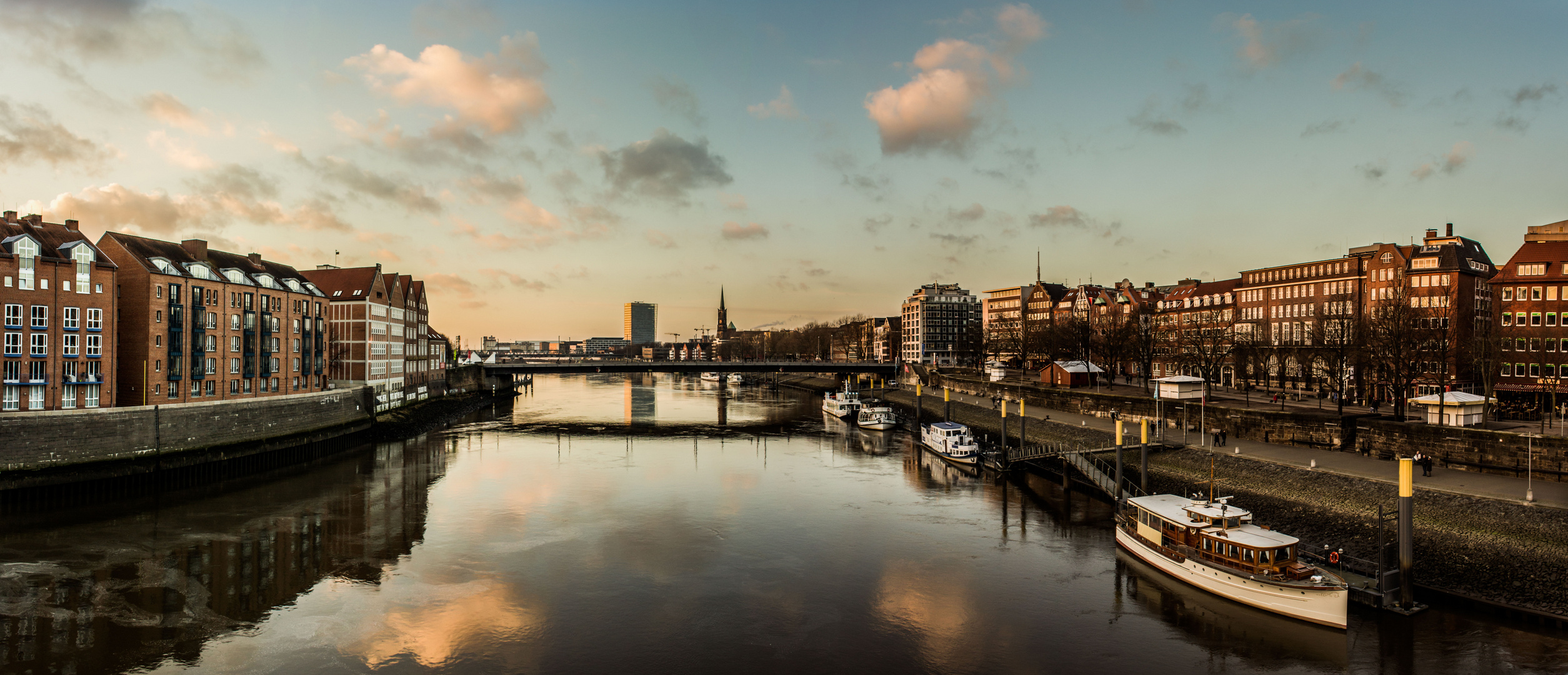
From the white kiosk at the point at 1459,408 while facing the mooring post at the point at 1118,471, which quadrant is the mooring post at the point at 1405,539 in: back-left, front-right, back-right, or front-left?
front-left

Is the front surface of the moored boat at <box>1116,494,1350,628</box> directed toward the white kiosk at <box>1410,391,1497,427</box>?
no

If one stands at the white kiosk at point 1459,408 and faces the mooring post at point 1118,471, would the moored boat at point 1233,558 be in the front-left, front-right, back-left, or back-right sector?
front-left

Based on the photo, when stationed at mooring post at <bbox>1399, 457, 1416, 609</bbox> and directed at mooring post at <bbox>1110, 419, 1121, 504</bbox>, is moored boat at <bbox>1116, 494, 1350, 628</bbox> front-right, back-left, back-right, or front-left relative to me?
front-left
